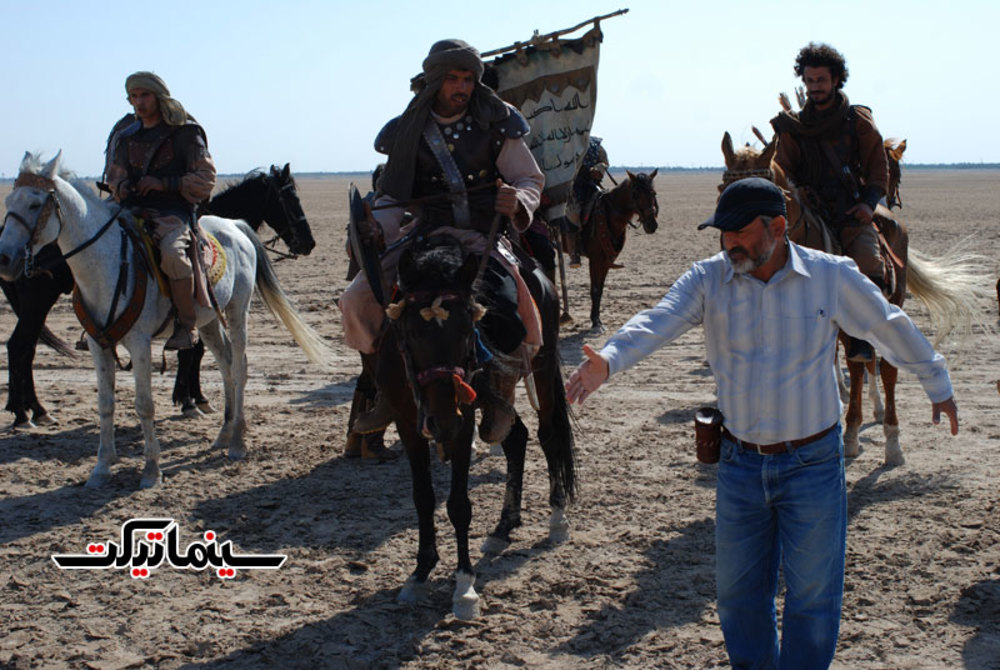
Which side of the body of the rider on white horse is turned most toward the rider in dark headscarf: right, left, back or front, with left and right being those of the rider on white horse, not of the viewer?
left

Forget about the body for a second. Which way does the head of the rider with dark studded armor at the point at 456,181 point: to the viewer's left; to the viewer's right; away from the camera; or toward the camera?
toward the camera

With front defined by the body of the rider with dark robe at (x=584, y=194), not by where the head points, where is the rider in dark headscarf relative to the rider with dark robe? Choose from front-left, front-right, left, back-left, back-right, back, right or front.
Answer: right

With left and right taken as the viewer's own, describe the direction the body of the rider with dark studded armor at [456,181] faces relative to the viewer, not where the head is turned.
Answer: facing the viewer

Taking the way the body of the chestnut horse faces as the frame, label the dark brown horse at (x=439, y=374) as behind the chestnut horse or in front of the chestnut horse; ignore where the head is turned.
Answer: in front

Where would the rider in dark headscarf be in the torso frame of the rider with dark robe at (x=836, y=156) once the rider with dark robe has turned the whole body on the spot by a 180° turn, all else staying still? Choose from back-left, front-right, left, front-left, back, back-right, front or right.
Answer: back

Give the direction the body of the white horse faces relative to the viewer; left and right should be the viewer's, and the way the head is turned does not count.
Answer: facing the viewer and to the left of the viewer

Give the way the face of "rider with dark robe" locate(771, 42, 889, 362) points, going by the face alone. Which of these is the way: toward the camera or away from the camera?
toward the camera

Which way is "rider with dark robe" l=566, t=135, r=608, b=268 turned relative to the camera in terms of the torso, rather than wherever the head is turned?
to the viewer's right

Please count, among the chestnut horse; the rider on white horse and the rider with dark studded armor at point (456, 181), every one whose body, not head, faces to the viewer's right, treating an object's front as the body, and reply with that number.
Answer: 0

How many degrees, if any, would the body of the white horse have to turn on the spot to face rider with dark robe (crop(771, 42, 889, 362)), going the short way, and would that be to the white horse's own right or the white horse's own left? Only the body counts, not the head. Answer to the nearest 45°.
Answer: approximately 135° to the white horse's own left

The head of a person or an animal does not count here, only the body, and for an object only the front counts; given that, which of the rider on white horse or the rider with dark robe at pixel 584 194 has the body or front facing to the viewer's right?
the rider with dark robe

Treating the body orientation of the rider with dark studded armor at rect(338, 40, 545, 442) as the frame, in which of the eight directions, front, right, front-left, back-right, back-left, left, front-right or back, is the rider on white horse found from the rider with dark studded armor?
back-right

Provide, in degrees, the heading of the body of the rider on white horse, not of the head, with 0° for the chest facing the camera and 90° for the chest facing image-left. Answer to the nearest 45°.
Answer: approximately 45°
